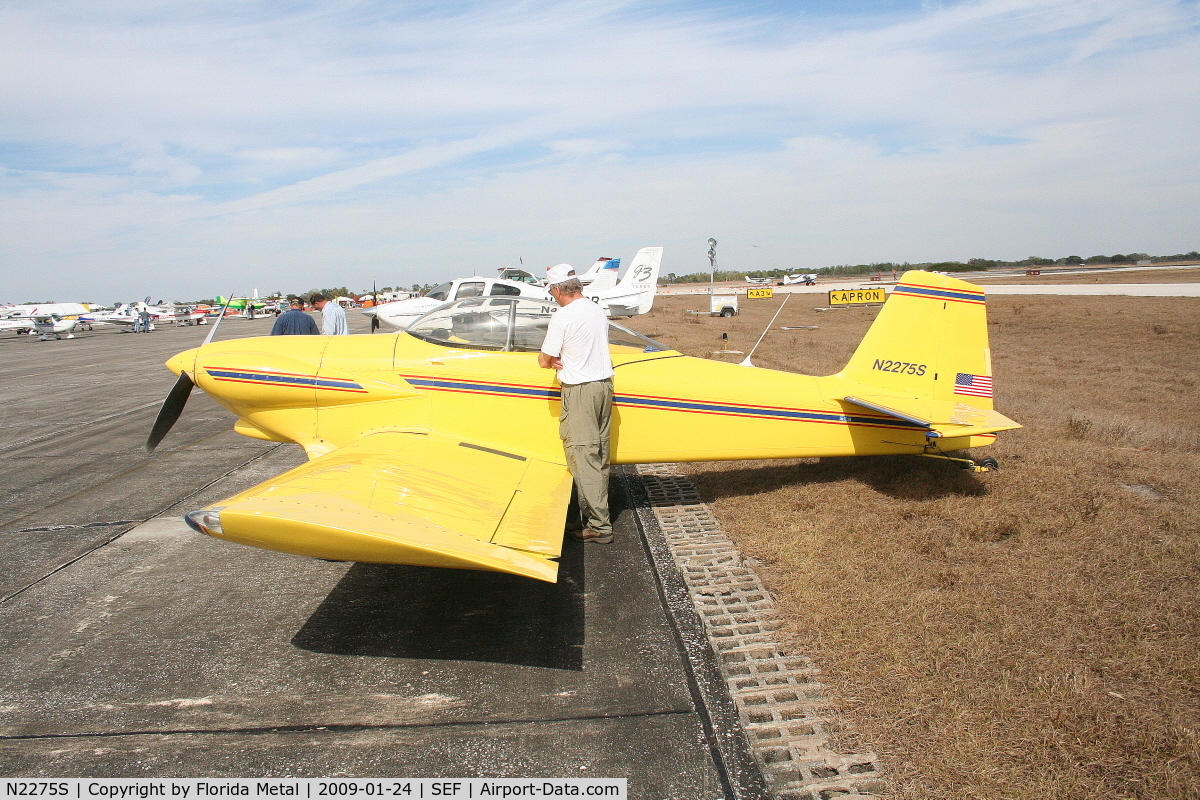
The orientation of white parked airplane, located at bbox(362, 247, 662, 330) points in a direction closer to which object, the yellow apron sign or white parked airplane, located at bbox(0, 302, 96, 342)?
the white parked airplane

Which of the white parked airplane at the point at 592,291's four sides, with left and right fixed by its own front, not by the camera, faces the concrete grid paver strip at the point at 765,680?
left

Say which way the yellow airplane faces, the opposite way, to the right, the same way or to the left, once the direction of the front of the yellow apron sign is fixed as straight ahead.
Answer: to the right

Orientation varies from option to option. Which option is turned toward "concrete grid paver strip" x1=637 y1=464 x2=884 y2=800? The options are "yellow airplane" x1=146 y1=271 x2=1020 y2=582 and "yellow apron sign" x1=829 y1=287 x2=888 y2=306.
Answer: the yellow apron sign

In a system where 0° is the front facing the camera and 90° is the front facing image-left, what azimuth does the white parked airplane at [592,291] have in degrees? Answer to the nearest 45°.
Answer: approximately 90°

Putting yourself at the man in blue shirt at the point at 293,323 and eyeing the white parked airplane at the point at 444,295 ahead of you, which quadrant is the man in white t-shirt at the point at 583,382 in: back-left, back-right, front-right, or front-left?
back-right

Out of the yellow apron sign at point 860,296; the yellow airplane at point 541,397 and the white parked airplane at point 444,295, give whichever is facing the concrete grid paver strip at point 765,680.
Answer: the yellow apron sign

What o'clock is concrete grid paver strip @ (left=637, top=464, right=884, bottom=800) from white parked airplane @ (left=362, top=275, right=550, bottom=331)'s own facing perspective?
The concrete grid paver strip is roughly at 9 o'clock from the white parked airplane.

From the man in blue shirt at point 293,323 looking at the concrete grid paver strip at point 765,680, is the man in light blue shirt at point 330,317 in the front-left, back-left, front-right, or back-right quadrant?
back-left

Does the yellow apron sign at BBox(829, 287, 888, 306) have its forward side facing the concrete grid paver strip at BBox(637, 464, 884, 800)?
yes

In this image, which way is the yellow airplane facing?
to the viewer's left

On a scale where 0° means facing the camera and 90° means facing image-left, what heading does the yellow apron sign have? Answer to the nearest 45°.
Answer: approximately 0°
